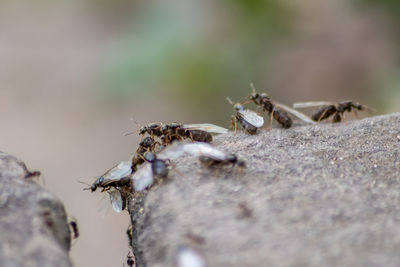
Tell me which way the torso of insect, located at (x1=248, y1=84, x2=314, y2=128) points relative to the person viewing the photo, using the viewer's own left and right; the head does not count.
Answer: facing to the left of the viewer

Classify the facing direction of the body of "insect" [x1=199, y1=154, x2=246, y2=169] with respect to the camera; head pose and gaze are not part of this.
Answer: to the viewer's right

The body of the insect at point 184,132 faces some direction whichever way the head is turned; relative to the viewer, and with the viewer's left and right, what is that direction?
facing to the left of the viewer

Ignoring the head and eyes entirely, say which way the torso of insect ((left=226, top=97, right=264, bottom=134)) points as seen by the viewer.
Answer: to the viewer's left

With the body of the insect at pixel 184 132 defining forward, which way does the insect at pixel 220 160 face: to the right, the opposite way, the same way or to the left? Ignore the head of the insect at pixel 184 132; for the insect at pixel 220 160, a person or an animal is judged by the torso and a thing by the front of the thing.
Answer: the opposite way

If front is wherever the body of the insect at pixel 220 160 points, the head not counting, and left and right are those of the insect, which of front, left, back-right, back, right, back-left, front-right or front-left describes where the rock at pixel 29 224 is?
back

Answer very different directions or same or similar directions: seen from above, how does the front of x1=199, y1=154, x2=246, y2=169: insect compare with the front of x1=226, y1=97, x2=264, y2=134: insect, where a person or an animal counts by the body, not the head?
very different directions
